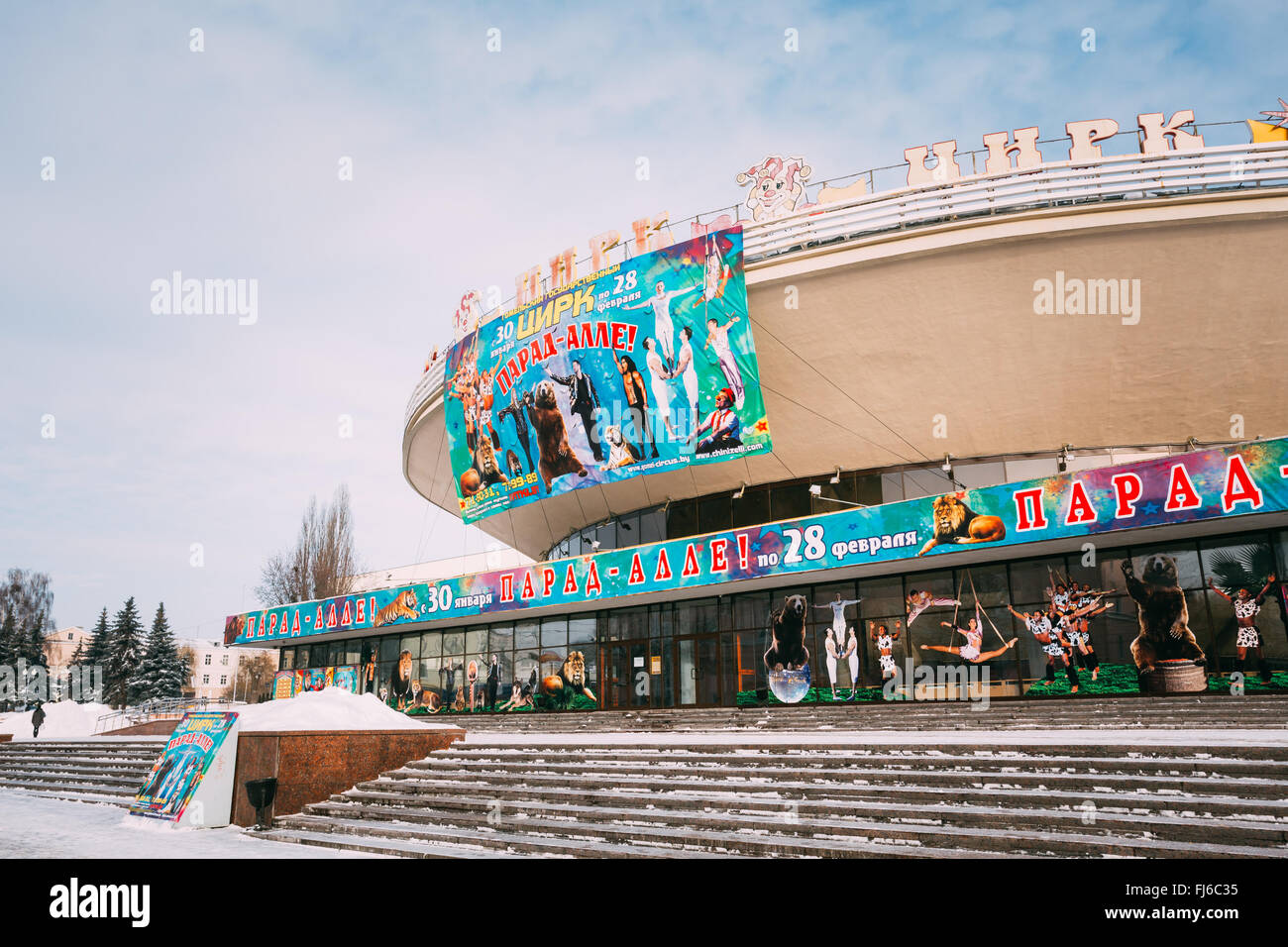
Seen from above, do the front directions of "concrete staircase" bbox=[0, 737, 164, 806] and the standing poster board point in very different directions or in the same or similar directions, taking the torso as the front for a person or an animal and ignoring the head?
same or similar directions

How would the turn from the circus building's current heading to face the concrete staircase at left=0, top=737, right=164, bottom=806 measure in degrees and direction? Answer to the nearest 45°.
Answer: approximately 45° to its right

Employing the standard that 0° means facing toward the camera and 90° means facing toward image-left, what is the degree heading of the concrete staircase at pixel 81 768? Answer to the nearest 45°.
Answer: approximately 45°

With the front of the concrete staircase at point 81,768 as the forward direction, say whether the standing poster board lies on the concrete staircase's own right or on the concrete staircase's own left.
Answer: on the concrete staircase's own left

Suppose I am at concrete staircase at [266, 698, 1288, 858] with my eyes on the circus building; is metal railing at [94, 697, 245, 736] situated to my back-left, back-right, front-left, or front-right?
front-left

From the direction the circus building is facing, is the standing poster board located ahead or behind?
ahead

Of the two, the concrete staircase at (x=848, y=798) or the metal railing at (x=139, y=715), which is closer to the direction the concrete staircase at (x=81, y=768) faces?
the concrete staircase

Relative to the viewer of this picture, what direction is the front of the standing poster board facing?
facing the viewer and to the left of the viewer

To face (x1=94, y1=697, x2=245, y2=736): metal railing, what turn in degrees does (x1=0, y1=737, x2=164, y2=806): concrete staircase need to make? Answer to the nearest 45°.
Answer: approximately 135° to its right

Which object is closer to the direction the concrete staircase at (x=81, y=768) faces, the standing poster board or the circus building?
the standing poster board

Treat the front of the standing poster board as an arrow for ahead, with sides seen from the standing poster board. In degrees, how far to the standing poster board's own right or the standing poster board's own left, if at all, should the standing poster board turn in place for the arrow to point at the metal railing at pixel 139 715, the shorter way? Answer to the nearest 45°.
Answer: approximately 135° to the standing poster board's own right

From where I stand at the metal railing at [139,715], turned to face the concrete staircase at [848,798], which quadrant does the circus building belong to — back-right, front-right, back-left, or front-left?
front-left

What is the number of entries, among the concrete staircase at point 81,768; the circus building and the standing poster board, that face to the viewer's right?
0
